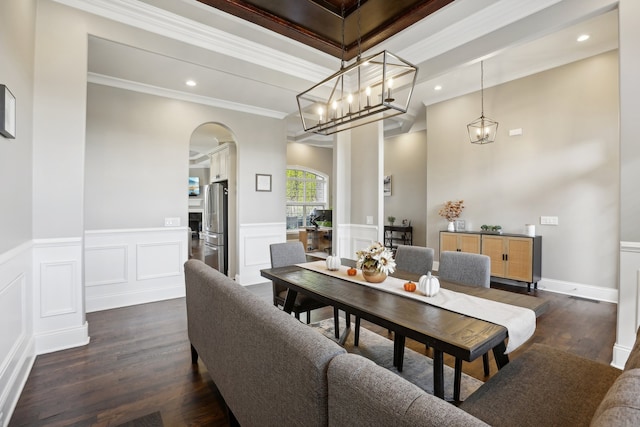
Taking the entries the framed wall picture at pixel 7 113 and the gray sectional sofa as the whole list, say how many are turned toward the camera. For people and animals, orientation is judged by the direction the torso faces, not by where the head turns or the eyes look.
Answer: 0

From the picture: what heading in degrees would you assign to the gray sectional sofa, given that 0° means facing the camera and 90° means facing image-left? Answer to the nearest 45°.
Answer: approximately 225°

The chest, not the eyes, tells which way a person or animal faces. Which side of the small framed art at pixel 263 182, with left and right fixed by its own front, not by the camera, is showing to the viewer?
front

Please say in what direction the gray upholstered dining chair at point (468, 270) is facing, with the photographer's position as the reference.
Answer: facing the viewer and to the left of the viewer

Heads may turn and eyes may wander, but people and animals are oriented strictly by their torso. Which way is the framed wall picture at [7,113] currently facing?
to the viewer's right

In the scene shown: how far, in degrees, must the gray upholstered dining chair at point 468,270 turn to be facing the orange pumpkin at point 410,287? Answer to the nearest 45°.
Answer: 0° — it already faces it

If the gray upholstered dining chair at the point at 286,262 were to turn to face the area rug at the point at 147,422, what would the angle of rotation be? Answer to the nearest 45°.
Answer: approximately 90° to its right

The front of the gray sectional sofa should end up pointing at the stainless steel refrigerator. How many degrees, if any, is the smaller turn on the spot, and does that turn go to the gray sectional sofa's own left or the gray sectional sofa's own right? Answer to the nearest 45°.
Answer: approximately 90° to the gray sectional sofa's own left

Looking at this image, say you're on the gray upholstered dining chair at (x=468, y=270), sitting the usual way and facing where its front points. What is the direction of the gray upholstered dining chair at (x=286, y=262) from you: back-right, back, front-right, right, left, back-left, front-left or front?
front-right

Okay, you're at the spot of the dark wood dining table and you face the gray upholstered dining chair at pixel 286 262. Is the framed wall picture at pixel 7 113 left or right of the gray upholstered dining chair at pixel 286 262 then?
left

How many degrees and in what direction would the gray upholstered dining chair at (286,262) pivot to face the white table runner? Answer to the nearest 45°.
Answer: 0° — it already faces it

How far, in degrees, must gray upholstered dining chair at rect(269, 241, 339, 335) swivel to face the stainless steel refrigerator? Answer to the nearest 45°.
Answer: approximately 180°
